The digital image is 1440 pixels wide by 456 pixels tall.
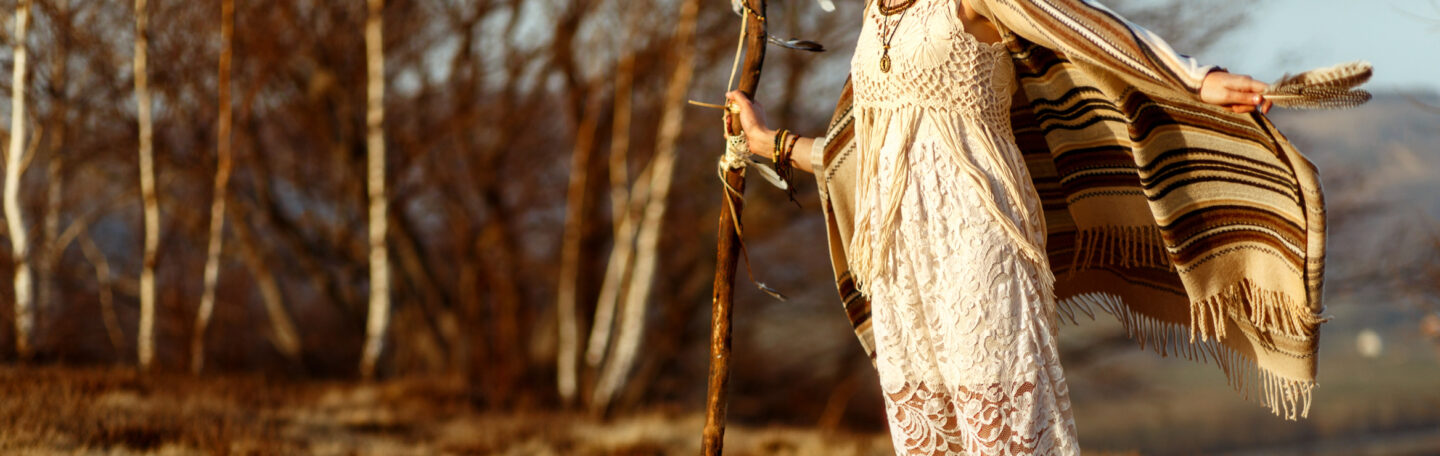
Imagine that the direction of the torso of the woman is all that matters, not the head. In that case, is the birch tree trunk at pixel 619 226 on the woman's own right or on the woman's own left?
on the woman's own right

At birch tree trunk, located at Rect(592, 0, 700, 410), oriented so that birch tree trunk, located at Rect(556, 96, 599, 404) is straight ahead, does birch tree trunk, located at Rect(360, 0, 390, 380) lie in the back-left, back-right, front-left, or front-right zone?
front-left

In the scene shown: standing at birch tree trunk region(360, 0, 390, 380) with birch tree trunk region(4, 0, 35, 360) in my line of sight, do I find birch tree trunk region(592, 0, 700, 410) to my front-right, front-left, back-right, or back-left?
back-left

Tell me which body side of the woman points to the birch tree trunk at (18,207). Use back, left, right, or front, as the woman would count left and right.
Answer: right

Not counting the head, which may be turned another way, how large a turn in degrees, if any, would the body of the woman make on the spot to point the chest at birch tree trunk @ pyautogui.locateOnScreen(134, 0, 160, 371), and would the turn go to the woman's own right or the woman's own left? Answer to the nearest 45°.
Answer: approximately 90° to the woman's own right

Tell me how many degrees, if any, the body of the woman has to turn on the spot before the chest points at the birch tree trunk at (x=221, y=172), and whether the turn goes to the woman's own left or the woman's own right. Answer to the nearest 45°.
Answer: approximately 90° to the woman's own right

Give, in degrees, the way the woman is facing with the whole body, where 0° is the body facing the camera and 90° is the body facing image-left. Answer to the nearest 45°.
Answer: approximately 45°

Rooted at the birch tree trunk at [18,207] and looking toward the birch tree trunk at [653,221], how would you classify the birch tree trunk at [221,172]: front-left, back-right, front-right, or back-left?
front-left
